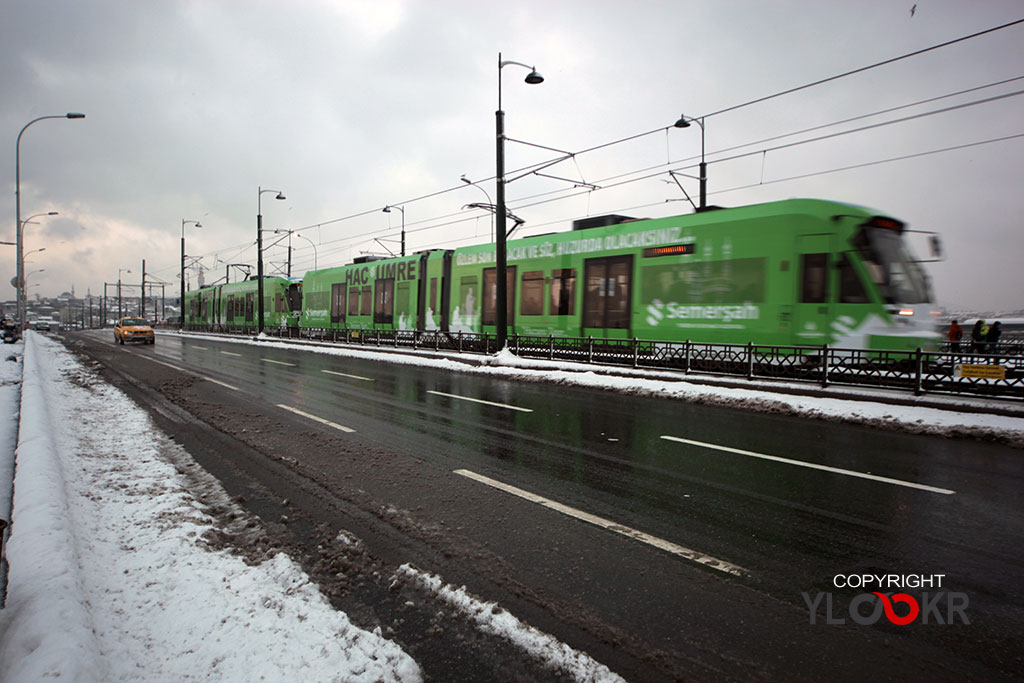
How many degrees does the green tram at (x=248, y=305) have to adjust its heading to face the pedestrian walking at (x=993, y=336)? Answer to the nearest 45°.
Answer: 0° — it already faces them

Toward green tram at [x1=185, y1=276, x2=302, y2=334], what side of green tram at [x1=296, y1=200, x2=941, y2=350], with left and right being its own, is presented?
back

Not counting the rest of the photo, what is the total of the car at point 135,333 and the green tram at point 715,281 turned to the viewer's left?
0

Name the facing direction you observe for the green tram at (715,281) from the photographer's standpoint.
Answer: facing the viewer and to the right of the viewer

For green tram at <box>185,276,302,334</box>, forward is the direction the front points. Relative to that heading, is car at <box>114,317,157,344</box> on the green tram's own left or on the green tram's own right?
on the green tram's own right

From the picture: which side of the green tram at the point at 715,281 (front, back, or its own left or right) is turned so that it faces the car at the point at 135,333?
back

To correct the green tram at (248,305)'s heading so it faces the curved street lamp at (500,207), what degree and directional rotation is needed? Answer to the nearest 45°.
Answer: approximately 45° to its right
